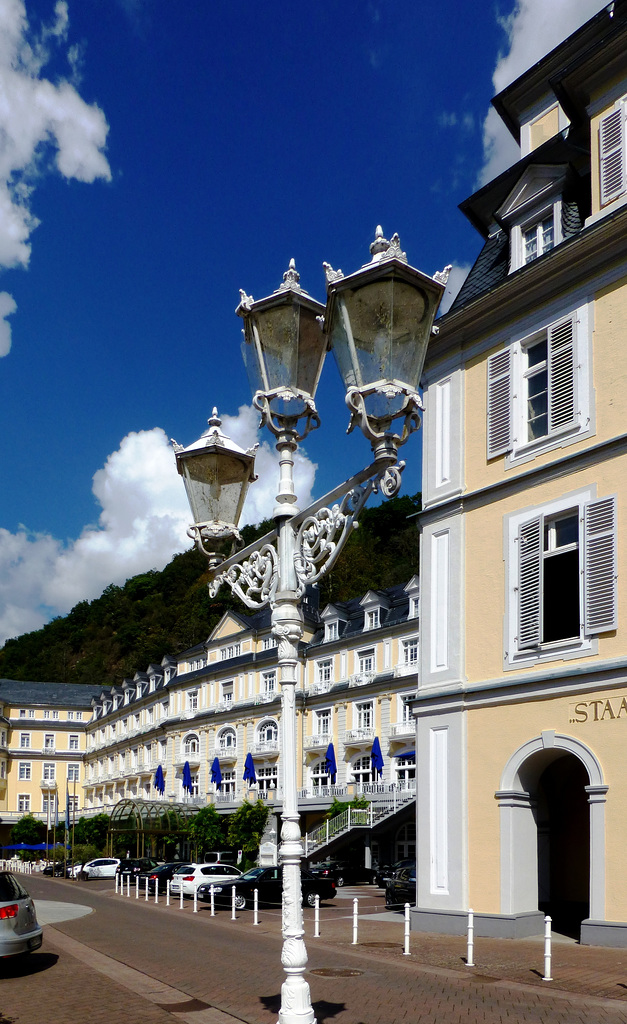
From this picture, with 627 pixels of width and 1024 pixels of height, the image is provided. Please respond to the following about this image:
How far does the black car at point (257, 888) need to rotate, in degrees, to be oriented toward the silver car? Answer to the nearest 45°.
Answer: approximately 45° to its left

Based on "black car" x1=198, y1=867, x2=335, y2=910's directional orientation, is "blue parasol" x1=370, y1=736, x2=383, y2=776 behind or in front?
behind

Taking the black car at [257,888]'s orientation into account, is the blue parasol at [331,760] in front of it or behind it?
behind

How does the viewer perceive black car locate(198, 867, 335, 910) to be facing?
facing the viewer and to the left of the viewer

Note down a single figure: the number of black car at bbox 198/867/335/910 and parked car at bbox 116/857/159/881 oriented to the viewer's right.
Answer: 0

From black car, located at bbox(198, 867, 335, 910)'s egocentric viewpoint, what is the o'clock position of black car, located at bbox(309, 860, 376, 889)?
black car, located at bbox(309, 860, 376, 889) is roughly at 5 o'clock from black car, located at bbox(198, 867, 335, 910).
